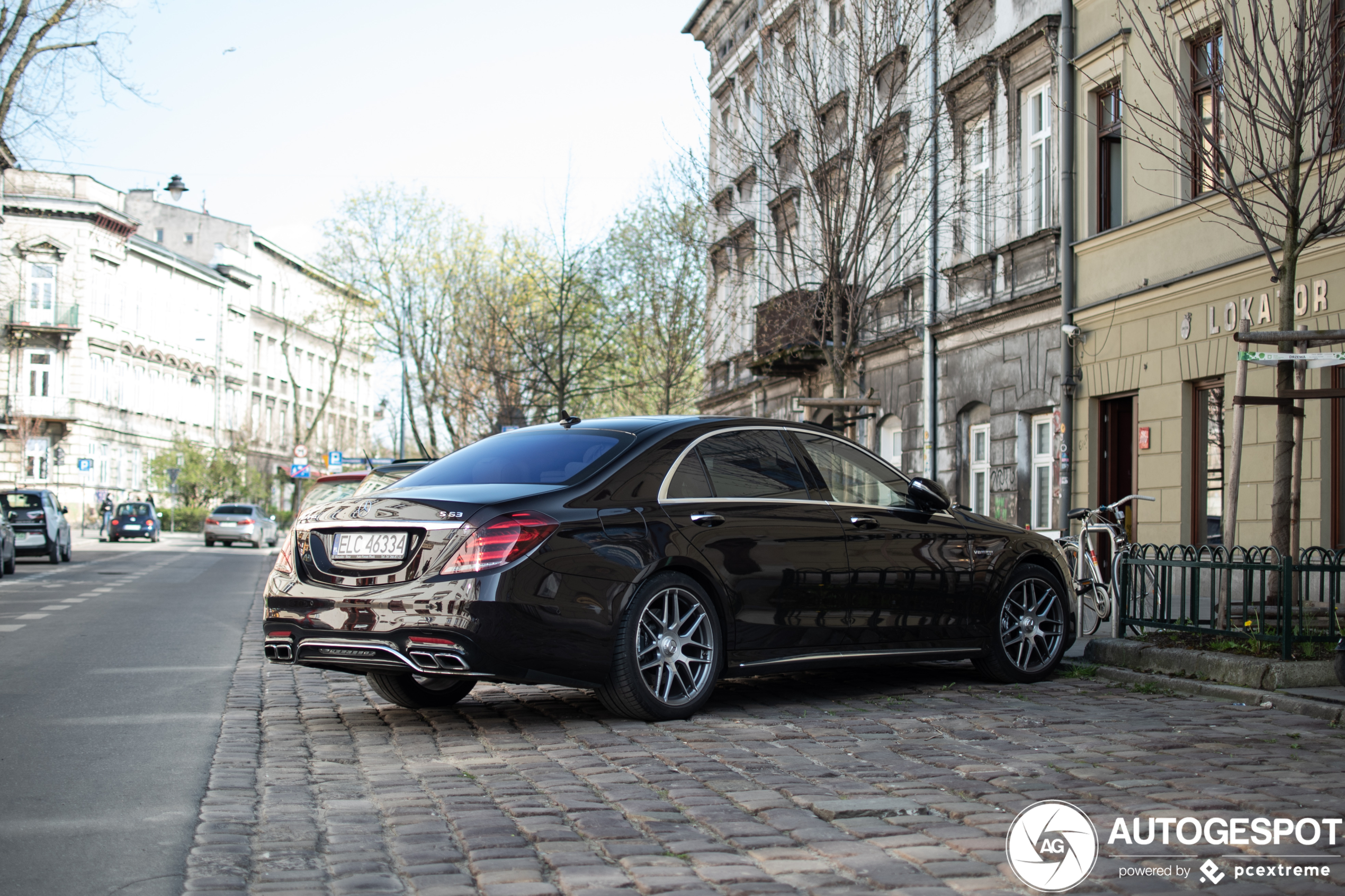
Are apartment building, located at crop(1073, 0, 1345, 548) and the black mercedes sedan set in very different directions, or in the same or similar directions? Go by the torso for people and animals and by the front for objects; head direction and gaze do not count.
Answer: very different directions

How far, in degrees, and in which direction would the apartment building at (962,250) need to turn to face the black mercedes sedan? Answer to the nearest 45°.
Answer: approximately 45° to its left

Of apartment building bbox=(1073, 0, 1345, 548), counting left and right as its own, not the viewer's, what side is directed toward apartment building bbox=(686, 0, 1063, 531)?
right

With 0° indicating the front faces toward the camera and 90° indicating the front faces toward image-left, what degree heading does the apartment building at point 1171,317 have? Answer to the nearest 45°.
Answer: approximately 45°

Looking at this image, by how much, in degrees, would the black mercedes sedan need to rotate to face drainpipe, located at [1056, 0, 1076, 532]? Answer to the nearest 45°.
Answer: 0° — it already faces it

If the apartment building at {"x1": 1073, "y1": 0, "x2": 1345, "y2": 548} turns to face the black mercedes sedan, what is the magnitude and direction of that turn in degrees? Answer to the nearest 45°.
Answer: approximately 45° to its left

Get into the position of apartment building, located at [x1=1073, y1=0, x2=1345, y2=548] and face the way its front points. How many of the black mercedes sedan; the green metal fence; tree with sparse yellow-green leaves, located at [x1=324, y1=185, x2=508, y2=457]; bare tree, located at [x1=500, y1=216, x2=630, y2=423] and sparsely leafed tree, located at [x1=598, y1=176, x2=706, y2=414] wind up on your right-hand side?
3

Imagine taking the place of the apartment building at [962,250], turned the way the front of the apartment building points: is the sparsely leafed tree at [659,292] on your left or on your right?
on your right

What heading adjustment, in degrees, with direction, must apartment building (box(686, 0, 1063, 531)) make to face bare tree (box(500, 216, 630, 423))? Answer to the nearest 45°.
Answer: approximately 90° to its right

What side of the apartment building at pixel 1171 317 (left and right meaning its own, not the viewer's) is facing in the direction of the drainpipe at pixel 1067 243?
right

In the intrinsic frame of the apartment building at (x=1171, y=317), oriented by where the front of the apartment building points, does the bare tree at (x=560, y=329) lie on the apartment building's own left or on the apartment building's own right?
on the apartment building's own right
